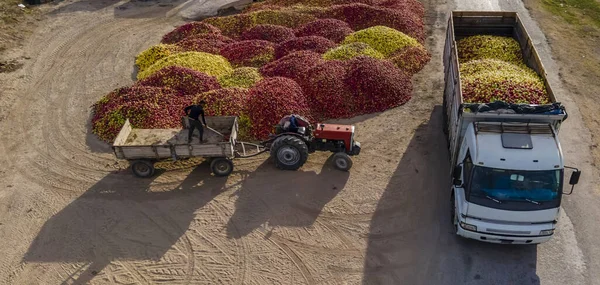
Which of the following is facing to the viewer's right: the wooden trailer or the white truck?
the wooden trailer

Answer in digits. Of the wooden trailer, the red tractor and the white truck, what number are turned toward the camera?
1

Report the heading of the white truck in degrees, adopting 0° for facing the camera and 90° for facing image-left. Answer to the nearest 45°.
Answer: approximately 0°

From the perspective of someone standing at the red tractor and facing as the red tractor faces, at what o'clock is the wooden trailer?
The wooden trailer is roughly at 6 o'clock from the red tractor.

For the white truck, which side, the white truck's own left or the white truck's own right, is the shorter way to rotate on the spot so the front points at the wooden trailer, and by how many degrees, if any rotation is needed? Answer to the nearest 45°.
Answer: approximately 90° to the white truck's own right

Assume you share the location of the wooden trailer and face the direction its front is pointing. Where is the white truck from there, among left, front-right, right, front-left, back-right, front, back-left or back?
front-right

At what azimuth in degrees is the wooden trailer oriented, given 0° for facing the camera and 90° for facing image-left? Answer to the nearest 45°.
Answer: approximately 270°

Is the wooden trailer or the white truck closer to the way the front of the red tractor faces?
the white truck

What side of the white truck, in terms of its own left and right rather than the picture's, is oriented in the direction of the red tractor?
right

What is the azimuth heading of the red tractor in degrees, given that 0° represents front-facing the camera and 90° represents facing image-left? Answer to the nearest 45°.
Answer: approximately 270°
